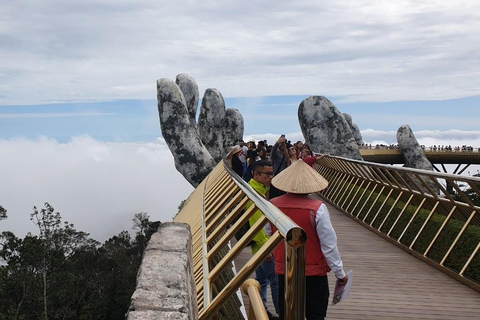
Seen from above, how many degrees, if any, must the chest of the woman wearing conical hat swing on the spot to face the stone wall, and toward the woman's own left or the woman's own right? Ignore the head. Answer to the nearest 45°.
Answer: approximately 135° to the woman's own left

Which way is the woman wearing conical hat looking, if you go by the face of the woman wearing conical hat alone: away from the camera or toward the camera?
away from the camera

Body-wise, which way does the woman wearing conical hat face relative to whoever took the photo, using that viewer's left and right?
facing away from the viewer

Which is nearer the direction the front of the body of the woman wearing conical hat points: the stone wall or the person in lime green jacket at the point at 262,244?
the person in lime green jacket
